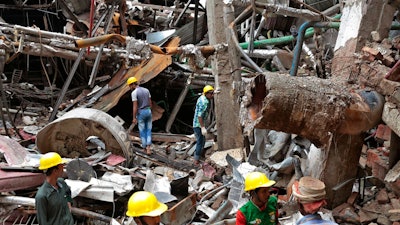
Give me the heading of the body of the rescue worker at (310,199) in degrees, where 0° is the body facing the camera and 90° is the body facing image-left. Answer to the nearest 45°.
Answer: approximately 180°

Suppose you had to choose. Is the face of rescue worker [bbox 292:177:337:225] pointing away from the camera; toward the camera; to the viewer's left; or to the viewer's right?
away from the camera

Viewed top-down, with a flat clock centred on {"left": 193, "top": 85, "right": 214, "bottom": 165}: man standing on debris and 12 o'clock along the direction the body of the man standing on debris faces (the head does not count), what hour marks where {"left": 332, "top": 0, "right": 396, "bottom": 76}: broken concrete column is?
The broken concrete column is roughly at 11 o'clock from the man standing on debris.

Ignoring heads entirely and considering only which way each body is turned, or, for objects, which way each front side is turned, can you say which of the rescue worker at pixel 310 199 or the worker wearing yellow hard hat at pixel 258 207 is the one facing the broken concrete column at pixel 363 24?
the rescue worker

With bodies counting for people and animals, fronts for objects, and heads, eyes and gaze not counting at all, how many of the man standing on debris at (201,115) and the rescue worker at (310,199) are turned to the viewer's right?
1

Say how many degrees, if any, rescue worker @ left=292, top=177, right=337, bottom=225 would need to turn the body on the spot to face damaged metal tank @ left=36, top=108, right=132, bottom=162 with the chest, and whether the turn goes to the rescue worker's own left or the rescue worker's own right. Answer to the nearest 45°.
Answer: approximately 45° to the rescue worker's own left

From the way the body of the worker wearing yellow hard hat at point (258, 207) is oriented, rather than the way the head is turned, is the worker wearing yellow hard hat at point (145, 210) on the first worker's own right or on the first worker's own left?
on the first worker's own right

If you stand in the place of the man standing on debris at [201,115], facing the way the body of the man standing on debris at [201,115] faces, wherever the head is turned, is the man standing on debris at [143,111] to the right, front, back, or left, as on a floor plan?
back

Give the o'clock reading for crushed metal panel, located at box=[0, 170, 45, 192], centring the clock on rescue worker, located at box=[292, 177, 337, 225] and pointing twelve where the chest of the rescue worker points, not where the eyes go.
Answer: The crushed metal panel is roughly at 10 o'clock from the rescue worker.
